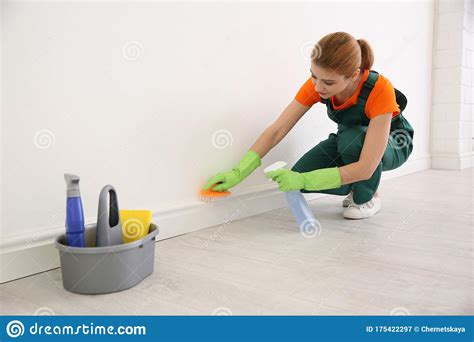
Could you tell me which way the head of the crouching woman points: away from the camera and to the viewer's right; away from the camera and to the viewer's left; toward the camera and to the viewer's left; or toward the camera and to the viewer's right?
toward the camera and to the viewer's left

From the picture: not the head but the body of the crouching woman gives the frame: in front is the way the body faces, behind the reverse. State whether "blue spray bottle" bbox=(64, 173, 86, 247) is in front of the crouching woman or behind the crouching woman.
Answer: in front

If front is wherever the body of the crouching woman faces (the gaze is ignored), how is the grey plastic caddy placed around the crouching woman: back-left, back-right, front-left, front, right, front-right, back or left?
front

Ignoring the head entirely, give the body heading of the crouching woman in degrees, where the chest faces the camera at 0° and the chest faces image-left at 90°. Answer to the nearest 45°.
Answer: approximately 45°
